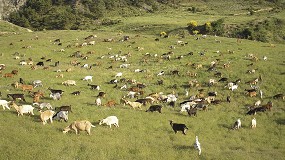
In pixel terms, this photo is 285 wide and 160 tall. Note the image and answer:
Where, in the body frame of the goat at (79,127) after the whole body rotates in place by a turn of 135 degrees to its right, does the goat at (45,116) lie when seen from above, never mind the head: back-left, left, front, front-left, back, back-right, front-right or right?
left

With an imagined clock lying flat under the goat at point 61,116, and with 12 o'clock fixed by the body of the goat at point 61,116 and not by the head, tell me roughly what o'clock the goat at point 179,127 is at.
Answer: the goat at point 179,127 is roughly at 7 o'clock from the goat at point 61,116.

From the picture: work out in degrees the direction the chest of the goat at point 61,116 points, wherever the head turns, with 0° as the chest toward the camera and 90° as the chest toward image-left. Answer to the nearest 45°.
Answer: approximately 90°

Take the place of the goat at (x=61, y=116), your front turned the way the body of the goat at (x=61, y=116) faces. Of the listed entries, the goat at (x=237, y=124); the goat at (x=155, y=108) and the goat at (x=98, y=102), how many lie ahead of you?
0

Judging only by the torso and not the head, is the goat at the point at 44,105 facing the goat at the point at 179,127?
no

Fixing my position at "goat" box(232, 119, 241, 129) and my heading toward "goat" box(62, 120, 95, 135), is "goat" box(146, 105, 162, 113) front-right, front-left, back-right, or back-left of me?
front-right

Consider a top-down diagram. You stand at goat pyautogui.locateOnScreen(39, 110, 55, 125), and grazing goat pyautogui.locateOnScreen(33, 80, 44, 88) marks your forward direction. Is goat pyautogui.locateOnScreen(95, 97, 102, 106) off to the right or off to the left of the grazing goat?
right

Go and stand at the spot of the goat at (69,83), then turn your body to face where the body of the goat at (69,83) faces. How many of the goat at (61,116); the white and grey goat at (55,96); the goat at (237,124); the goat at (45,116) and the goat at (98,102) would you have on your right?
0

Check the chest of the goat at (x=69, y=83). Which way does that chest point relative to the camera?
to the viewer's left

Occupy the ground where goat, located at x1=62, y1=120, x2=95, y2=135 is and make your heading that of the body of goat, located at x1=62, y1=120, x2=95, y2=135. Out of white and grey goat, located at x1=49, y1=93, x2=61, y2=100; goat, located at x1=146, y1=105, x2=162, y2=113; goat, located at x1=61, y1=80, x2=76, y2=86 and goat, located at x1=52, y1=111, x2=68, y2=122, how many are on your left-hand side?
0

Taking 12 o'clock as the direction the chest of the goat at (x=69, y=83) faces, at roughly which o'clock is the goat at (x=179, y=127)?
the goat at (x=179, y=127) is roughly at 8 o'clock from the goat at (x=69, y=83).

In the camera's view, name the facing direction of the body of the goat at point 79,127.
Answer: to the viewer's left

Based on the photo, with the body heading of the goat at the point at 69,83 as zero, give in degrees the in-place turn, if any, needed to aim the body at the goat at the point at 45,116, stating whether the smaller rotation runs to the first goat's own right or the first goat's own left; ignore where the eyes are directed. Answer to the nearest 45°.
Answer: approximately 90° to the first goat's own left

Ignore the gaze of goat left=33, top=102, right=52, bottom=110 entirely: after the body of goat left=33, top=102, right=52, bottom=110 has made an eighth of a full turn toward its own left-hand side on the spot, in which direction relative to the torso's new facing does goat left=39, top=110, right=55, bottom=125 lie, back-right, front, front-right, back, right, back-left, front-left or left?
front-left

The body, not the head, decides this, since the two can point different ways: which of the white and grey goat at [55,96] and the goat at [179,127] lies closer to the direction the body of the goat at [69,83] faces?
the white and grey goat
